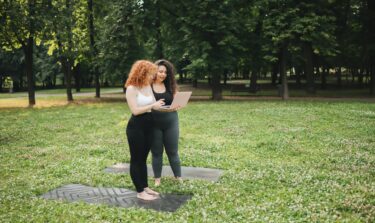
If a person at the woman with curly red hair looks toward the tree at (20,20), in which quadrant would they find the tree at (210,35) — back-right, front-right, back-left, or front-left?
front-right

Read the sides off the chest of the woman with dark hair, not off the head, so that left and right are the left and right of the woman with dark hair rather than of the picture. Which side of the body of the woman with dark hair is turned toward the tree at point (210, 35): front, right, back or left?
back

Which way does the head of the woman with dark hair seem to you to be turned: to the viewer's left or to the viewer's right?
to the viewer's left

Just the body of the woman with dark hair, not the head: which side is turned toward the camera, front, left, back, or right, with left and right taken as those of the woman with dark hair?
front

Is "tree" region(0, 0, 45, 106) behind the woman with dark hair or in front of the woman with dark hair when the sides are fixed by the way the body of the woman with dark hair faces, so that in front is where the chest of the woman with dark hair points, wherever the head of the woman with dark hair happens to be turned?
behind

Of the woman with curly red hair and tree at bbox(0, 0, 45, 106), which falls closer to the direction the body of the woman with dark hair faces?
the woman with curly red hair

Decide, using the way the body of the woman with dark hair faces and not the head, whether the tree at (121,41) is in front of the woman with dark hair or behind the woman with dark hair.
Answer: behind

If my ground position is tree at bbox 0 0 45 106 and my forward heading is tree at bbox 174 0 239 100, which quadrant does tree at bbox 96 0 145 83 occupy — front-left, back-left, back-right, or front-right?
front-left

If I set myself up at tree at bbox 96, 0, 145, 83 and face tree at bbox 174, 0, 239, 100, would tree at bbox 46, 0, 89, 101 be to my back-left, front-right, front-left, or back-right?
back-right

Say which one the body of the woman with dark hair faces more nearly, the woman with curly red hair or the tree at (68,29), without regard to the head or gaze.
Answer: the woman with curly red hair
